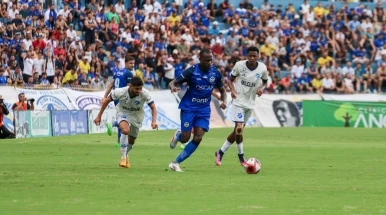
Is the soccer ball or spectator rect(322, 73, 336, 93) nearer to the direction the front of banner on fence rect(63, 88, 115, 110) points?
the soccer ball

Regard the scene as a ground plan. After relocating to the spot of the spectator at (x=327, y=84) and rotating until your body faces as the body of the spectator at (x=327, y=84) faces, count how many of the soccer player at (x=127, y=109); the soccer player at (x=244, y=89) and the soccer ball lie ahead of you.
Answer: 3

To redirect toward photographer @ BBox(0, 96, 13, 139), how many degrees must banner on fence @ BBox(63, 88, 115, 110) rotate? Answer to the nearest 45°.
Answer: approximately 45° to its right

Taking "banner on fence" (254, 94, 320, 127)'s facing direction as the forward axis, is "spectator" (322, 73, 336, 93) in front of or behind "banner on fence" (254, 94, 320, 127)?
behind

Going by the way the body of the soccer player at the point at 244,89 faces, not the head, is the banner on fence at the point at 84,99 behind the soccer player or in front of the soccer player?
behind
